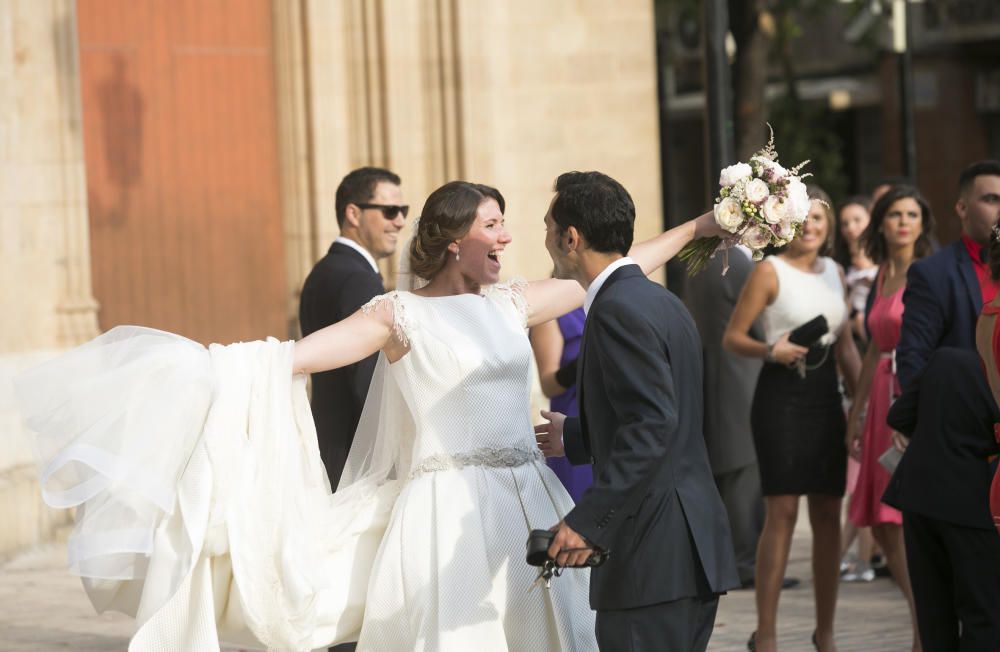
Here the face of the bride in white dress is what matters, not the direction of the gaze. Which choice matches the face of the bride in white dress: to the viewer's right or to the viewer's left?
to the viewer's right

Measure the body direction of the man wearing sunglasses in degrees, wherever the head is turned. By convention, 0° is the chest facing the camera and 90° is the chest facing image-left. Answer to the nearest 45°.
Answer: approximately 270°

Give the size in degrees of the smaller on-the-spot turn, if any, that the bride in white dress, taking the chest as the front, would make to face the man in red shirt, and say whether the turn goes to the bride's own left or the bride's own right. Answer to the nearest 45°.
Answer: approximately 90° to the bride's own left

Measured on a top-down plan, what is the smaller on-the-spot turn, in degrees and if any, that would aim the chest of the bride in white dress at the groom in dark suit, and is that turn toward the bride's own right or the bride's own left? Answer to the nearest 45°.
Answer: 0° — they already face them

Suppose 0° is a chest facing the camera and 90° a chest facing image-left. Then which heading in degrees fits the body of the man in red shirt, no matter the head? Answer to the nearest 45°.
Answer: approximately 315°

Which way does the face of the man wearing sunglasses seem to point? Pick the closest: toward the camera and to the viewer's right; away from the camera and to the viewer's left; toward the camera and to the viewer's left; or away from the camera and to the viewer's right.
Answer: toward the camera and to the viewer's right

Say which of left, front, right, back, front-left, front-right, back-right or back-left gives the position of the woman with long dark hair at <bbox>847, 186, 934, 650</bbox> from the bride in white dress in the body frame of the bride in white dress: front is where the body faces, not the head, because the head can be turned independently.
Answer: left

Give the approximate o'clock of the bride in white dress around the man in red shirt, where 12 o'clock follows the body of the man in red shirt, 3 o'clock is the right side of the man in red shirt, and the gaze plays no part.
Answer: The bride in white dress is roughly at 3 o'clock from the man in red shirt.

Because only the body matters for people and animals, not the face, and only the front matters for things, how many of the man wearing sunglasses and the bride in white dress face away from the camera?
0
